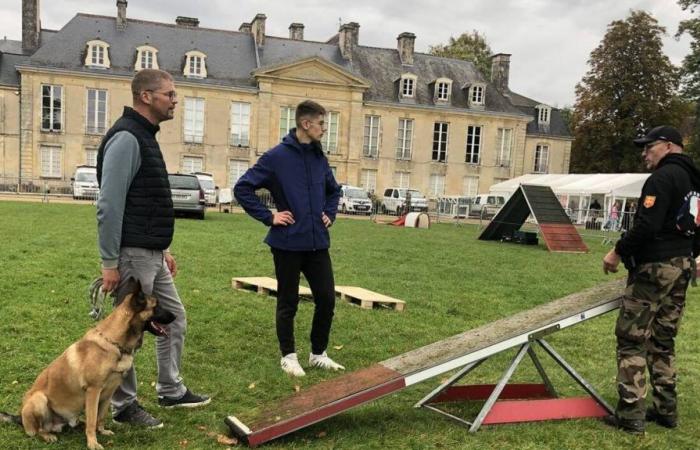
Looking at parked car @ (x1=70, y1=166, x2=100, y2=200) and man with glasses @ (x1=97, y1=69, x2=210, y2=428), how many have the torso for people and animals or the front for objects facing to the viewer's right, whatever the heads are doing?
1

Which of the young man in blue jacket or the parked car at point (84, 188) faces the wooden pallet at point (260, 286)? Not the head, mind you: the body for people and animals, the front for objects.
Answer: the parked car

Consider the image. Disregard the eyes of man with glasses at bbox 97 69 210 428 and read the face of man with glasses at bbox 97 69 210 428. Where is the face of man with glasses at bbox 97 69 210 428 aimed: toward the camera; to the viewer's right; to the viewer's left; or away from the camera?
to the viewer's right

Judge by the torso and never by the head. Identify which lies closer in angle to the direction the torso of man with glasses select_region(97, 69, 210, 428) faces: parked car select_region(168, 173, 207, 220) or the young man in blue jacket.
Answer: the young man in blue jacket

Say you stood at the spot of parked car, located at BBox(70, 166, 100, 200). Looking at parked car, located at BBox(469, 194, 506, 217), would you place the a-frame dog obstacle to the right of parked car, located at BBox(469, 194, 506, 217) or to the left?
right

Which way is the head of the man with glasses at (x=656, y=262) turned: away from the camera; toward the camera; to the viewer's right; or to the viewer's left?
to the viewer's left

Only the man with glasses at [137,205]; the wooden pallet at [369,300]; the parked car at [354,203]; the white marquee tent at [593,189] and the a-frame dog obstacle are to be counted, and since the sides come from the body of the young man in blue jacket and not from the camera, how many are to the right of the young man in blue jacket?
1

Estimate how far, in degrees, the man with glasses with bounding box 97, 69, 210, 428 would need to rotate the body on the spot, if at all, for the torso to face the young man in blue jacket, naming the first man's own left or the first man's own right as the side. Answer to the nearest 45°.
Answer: approximately 45° to the first man's own left

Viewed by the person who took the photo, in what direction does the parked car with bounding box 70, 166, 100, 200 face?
facing the viewer

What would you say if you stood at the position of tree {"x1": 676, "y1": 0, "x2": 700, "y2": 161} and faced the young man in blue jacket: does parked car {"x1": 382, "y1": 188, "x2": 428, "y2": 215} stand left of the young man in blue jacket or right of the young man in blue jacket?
right

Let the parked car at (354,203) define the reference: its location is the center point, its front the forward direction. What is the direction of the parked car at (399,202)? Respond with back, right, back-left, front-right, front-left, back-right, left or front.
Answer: left

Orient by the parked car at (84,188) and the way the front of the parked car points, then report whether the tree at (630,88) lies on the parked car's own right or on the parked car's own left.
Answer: on the parked car's own left

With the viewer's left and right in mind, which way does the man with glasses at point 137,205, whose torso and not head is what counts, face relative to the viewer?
facing to the right of the viewer

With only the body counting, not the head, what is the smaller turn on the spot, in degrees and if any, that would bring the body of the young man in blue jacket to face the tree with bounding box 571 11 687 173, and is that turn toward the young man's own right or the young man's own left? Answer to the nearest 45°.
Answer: approximately 90° to the young man's own left

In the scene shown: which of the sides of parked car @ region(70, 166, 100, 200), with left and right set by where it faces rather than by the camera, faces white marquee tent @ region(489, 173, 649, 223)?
left

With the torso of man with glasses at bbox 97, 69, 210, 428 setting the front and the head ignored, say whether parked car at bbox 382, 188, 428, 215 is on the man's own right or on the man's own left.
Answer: on the man's own left

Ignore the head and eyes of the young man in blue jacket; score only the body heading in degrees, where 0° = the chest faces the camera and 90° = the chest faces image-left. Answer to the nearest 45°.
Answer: approximately 315°

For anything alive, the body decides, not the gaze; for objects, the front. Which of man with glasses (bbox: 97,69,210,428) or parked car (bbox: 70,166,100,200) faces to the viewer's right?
the man with glasses
